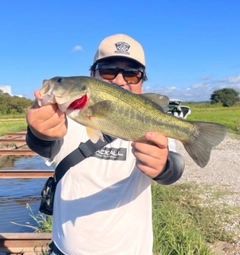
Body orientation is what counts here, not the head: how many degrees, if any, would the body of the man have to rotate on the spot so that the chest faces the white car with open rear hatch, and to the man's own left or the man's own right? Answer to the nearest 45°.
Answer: approximately 180°

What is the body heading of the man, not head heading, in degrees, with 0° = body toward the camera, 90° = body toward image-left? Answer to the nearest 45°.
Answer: approximately 0°
